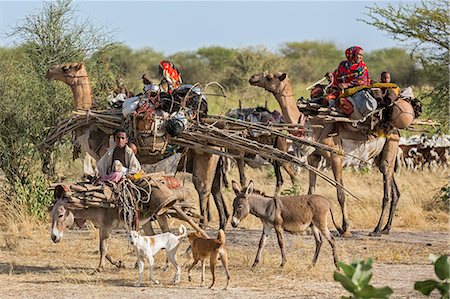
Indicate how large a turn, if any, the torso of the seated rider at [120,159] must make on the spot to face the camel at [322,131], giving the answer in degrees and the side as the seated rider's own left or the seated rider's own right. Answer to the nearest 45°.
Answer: approximately 135° to the seated rider's own left

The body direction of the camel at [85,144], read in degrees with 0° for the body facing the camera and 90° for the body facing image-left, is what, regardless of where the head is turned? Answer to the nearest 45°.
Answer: approximately 90°

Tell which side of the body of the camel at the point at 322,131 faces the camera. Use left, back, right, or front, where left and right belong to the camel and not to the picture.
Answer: left

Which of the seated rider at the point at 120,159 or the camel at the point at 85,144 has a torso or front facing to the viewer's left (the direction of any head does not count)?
the camel

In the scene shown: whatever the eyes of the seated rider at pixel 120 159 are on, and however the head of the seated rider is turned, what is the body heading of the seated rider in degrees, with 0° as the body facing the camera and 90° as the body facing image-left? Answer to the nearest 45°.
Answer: approximately 0°

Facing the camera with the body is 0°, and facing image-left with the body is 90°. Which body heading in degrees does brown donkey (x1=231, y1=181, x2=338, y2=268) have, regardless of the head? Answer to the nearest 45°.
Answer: approximately 90°

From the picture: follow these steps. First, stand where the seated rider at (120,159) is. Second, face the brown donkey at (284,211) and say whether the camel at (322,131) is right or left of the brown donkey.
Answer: left
